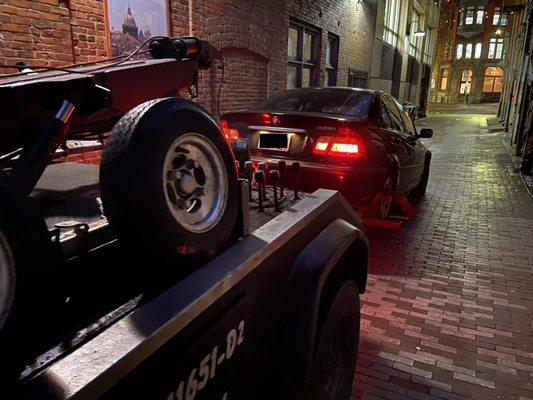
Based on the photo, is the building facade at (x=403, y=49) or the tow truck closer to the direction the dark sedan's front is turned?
the building facade

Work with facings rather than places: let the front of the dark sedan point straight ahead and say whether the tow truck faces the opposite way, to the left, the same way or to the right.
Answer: the opposite way

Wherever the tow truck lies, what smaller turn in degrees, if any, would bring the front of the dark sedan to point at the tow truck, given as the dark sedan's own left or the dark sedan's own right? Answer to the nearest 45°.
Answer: approximately 135° to the dark sedan's own right

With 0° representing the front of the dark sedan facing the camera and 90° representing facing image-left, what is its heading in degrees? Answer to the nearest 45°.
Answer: approximately 225°

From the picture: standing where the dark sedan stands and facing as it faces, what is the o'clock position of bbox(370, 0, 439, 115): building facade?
The building facade is roughly at 11 o'clock from the dark sedan.

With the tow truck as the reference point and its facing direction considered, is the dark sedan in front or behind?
behind

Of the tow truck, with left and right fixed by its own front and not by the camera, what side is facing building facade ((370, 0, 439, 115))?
back

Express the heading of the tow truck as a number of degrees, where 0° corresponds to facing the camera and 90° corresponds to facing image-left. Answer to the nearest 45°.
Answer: approximately 45°
